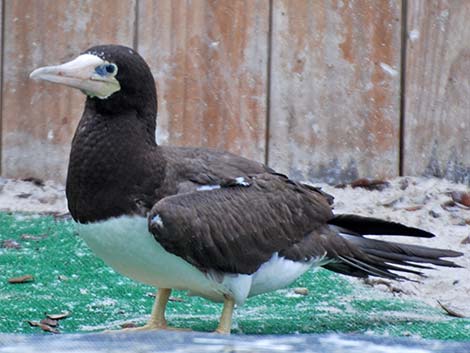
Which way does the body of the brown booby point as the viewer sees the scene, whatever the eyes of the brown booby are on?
to the viewer's left

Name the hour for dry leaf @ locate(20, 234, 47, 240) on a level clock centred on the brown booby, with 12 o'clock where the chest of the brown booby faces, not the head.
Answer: The dry leaf is roughly at 2 o'clock from the brown booby.

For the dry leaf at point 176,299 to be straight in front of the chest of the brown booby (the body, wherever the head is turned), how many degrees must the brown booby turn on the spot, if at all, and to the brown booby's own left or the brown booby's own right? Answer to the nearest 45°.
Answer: approximately 90° to the brown booby's own right

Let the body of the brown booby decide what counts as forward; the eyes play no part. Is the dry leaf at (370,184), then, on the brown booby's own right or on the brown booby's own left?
on the brown booby's own right

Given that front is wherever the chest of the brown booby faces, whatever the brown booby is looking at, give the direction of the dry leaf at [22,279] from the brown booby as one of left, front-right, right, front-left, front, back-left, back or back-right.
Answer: front-right
